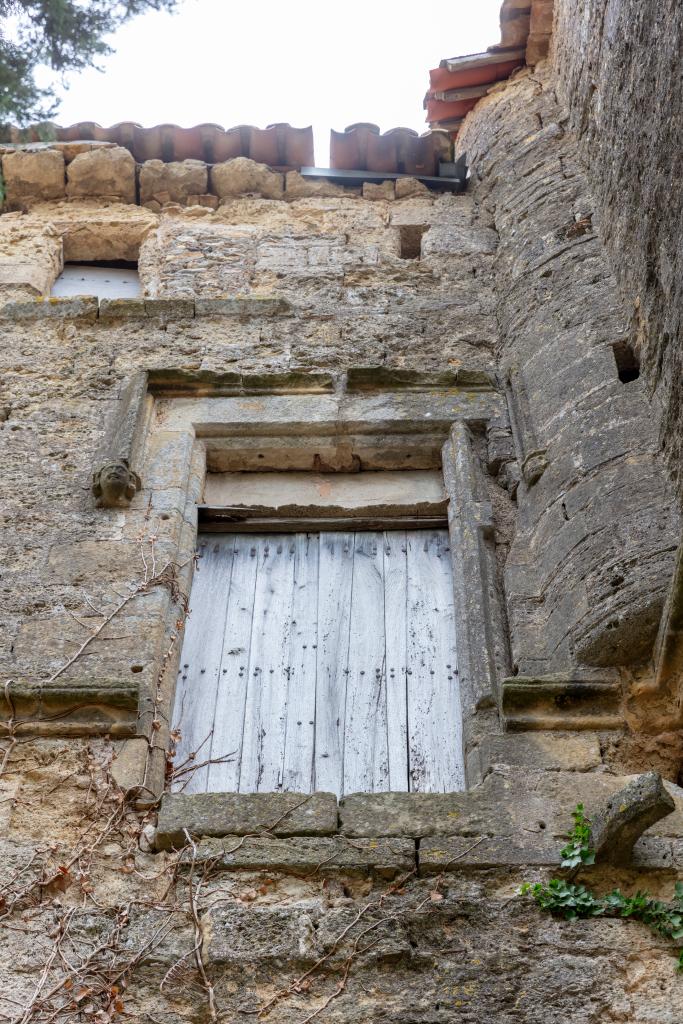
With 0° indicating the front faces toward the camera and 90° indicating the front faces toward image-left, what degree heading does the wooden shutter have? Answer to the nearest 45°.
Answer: approximately 0°
